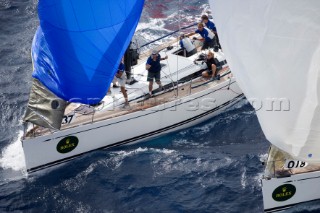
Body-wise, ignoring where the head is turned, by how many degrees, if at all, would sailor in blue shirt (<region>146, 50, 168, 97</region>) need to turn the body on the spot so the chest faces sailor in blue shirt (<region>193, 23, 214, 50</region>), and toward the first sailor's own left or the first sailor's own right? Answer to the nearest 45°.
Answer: approximately 135° to the first sailor's own left

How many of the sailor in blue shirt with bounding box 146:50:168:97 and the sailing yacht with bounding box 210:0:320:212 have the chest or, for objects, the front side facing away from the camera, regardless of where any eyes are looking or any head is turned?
0

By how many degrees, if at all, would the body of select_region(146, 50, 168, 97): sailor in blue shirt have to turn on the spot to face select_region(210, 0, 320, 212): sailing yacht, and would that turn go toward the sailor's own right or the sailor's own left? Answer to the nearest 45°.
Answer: approximately 45° to the sailor's own left

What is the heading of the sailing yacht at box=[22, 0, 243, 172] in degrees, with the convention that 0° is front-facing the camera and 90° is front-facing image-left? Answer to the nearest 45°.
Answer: approximately 45°

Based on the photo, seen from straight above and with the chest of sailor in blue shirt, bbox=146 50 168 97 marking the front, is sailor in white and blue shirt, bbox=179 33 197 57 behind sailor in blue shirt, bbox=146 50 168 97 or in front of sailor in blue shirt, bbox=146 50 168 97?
behind

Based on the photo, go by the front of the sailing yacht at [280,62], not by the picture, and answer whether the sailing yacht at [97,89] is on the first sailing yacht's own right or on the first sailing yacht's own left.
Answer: on the first sailing yacht's own right

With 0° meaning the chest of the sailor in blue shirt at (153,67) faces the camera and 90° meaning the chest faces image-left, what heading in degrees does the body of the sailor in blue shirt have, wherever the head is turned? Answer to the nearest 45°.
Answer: approximately 0°

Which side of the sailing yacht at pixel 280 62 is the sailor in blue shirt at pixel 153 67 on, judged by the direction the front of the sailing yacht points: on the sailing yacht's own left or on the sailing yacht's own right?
on the sailing yacht's own right

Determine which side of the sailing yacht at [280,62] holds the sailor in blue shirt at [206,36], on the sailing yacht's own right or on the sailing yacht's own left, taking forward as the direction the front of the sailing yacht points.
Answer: on the sailing yacht's own right

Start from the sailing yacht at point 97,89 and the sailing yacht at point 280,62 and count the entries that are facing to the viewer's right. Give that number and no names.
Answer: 0
